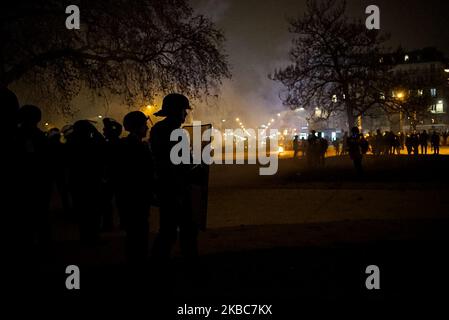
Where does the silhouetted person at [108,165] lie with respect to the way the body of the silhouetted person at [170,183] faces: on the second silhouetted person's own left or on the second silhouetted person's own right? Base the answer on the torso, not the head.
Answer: on the second silhouetted person's own left

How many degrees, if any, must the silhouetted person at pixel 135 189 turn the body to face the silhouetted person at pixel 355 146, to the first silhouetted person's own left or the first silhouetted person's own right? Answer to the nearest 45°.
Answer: approximately 45° to the first silhouetted person's own left

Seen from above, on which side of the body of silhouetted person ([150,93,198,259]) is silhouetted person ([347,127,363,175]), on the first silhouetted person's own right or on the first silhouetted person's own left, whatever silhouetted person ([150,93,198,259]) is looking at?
on the first silhouetted person's own left

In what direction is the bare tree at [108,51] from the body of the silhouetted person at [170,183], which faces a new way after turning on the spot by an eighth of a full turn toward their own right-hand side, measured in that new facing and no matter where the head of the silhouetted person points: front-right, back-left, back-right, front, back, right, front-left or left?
back-left

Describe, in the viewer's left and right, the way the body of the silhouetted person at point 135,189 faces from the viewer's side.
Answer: facing to the right of the viewer

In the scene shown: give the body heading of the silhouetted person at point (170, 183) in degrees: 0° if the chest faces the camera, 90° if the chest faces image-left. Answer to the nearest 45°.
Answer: approximately 270°

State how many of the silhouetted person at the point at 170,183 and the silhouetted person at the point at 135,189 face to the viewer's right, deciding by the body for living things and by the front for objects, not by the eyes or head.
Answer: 2

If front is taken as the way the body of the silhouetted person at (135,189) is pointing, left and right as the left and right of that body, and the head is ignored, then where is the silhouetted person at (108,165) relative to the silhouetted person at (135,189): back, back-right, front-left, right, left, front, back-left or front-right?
left
